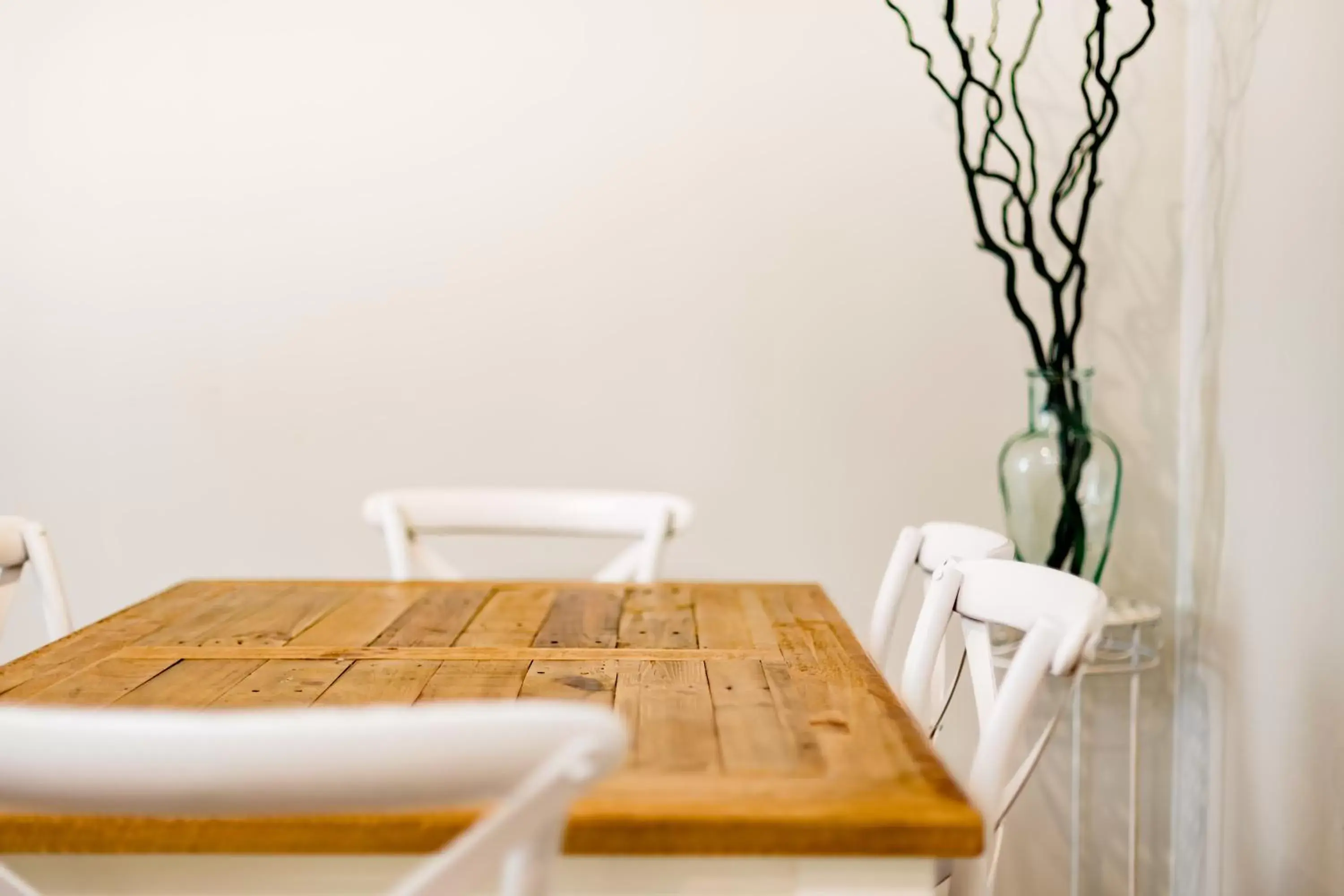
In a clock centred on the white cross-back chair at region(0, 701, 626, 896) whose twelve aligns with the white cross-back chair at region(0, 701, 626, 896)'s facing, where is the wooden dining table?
The wooden dining table is roughly at 1 o'clock from the white cross-back chair.

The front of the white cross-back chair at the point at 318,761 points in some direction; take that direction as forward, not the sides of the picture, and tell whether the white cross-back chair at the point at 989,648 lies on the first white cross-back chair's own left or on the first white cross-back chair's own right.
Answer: on the first white cross-back chair's own right

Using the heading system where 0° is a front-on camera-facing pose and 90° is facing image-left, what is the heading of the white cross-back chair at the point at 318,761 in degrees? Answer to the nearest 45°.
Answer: approximately 180°

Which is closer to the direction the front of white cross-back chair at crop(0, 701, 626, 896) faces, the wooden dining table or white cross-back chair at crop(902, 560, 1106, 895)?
the wooden dining table
